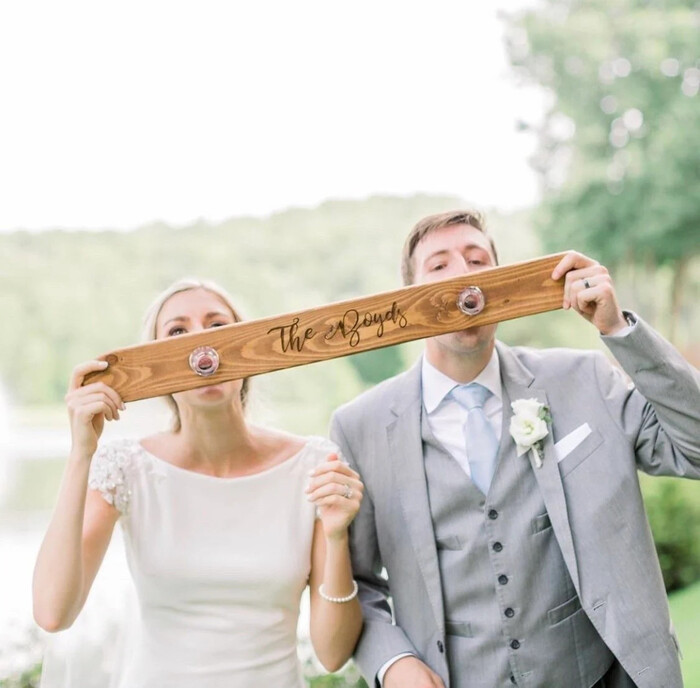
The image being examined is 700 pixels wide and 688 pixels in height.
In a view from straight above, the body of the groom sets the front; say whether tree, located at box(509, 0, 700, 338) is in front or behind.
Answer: behind

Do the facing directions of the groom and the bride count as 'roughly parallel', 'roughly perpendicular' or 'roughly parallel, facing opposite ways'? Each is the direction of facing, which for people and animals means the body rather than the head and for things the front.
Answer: roughly parallel

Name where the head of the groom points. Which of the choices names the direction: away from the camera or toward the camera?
toward the camera

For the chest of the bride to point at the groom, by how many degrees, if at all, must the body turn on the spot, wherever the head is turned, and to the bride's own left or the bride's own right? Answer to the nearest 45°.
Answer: approximately 45° to the bride's own left

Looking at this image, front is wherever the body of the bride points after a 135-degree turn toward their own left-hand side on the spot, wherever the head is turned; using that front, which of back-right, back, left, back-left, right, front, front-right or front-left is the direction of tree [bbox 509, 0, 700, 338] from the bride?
front

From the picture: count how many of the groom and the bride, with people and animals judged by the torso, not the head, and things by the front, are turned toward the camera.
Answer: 2

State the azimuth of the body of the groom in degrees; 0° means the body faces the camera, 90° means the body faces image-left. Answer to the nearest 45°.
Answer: approximately 0°

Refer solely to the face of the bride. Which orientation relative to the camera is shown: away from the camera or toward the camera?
toward the camera

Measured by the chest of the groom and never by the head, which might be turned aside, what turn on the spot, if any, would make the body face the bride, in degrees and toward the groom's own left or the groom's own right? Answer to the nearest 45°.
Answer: approximately 90° to the groom's own right
